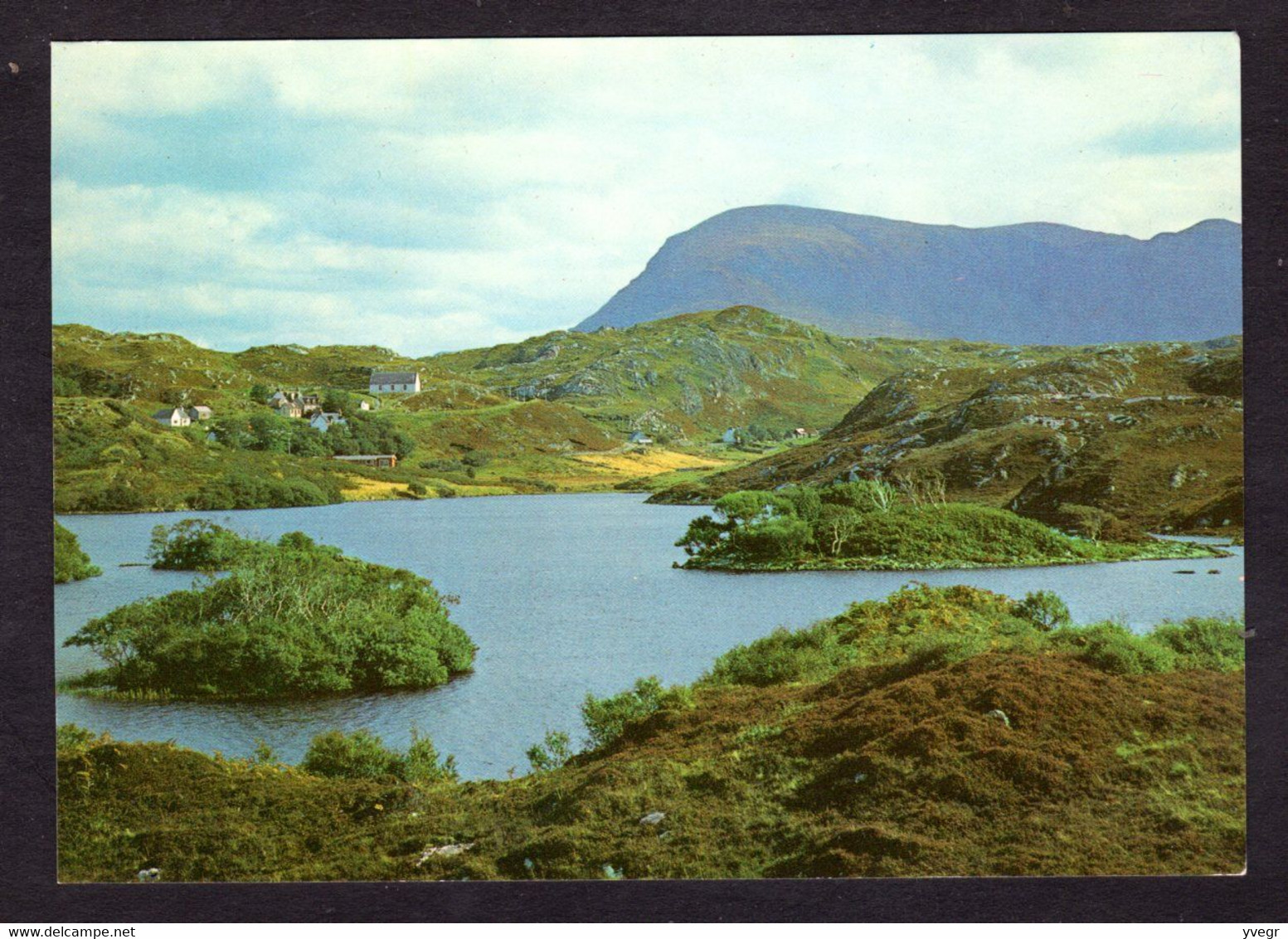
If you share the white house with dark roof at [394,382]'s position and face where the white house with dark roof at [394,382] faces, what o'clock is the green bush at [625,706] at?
The green bush is roughly at 11 o'clock from the white house with dark roof.

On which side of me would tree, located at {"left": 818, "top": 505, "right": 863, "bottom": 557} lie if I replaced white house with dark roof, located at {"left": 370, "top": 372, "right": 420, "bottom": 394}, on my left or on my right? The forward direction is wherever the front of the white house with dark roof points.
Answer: on my left

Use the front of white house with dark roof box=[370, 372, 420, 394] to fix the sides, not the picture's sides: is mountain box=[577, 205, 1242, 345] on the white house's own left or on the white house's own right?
on the white house's own left

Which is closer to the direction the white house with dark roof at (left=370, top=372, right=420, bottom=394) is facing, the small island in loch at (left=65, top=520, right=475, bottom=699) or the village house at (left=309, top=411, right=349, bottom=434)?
the small island in loch

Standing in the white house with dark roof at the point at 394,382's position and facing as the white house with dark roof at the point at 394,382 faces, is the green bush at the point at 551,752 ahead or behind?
ahead

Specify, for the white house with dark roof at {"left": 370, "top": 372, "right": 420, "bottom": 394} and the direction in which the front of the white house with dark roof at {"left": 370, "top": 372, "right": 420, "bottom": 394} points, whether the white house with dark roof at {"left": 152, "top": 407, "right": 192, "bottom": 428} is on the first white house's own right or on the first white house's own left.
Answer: on the first white house's own right

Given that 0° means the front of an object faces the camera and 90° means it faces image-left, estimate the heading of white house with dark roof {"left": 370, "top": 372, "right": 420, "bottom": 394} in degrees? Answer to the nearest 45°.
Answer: approximately 0°

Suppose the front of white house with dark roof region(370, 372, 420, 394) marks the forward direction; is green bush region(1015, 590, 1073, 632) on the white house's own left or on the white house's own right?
on the white house's own left
